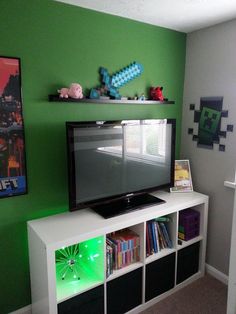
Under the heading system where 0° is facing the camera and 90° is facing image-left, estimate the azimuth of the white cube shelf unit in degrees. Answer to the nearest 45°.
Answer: approximately 315°

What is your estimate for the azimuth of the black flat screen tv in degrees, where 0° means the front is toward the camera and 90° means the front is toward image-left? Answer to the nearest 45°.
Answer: approximately 315°

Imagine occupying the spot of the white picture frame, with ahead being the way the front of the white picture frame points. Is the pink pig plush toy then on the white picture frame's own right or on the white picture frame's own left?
on the white picture frame's own right

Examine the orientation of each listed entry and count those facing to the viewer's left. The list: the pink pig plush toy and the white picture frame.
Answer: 0

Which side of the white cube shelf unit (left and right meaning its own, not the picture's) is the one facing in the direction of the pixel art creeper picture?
left

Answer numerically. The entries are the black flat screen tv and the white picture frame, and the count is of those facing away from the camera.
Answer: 0

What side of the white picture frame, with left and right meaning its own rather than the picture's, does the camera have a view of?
front

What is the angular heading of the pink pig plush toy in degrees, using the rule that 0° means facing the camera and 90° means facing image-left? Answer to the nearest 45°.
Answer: approximately 315°
